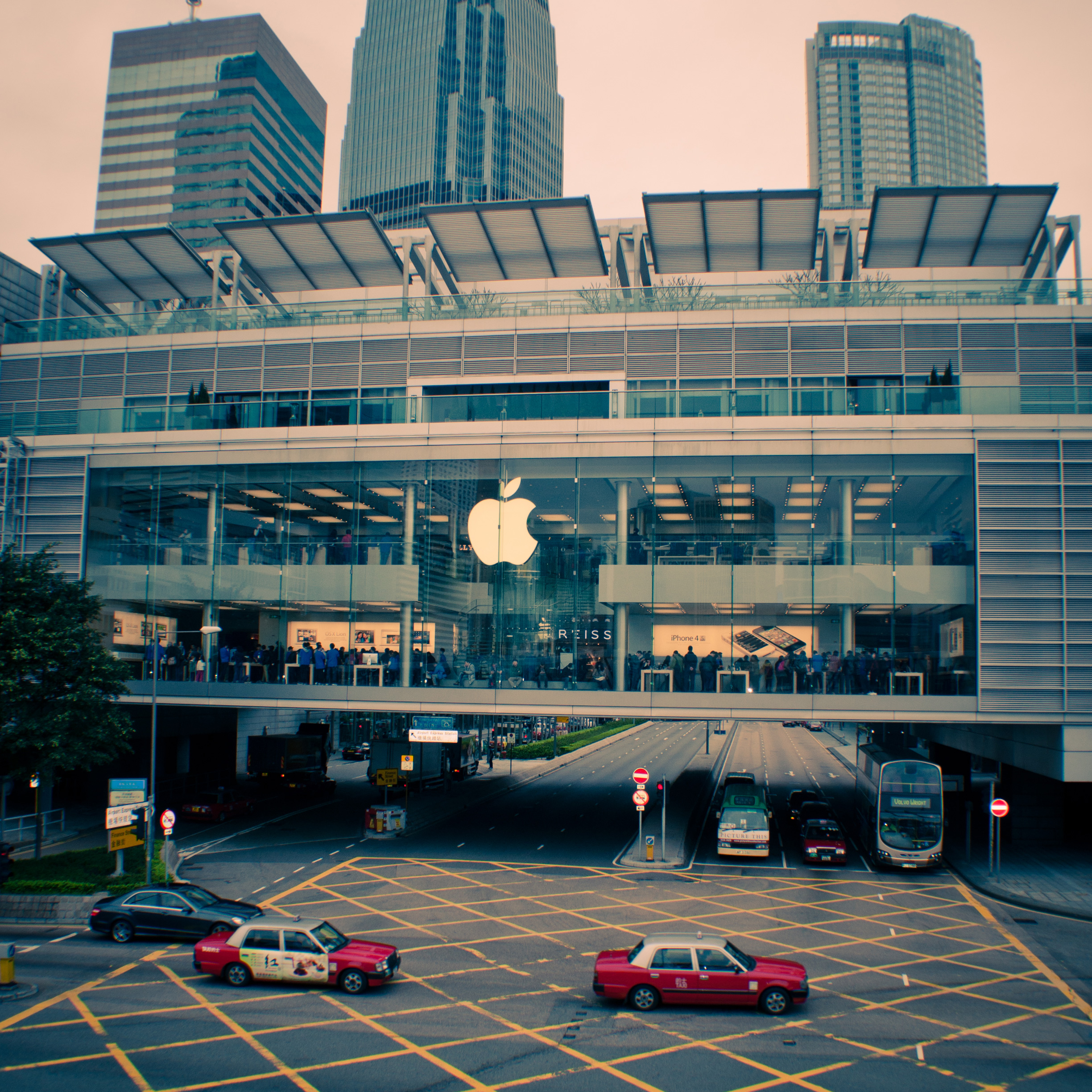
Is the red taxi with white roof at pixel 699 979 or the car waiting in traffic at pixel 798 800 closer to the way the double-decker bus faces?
the red taxi with white roof

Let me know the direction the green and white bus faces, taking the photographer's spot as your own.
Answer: facing the viewer

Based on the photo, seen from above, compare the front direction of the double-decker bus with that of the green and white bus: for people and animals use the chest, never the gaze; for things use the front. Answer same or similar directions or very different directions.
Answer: same or similar directions

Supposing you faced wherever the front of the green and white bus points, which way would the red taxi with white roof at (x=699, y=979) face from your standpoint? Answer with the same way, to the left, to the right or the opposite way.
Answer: to the left

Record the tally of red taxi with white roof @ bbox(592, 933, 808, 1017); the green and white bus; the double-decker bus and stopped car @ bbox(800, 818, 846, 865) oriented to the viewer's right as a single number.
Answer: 1

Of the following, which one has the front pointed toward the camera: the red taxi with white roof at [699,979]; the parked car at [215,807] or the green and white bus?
the green and white bus

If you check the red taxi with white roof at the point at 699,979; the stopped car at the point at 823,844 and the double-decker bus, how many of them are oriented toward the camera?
2

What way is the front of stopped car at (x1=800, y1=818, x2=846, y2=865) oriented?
toward the camera

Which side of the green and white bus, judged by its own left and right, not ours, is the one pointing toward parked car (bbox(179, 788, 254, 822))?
right

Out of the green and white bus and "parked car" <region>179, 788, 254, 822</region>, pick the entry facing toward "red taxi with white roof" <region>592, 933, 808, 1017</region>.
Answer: the green and white bus

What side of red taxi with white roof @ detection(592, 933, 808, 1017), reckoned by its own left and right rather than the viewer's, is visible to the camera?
right

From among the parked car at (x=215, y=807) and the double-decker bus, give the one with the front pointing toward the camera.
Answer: the double-decker bus

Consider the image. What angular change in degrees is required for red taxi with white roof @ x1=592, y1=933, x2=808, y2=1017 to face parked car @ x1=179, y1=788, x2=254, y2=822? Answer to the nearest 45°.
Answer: approximately 135° to its left

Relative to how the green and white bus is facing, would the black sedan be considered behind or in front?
in front

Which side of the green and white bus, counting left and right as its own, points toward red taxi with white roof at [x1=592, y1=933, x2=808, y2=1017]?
front
